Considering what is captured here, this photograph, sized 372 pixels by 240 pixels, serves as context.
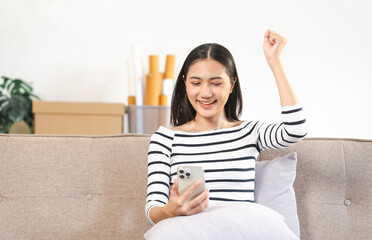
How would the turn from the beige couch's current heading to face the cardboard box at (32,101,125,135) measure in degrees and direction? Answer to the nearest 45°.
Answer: approximately 180°

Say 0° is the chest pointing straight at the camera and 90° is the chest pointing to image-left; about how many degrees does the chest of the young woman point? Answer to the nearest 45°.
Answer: approximately 0°

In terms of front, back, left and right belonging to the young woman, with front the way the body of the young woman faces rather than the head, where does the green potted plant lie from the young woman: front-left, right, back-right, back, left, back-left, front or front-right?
back-right

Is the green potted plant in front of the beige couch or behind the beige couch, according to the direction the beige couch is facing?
behind

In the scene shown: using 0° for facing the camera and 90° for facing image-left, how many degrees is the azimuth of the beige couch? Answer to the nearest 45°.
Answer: approximately 0°

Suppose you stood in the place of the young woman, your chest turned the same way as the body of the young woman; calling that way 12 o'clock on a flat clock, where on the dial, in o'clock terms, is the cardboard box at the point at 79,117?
The cardboard box is roughly at 5 o'clock from the young woman.
